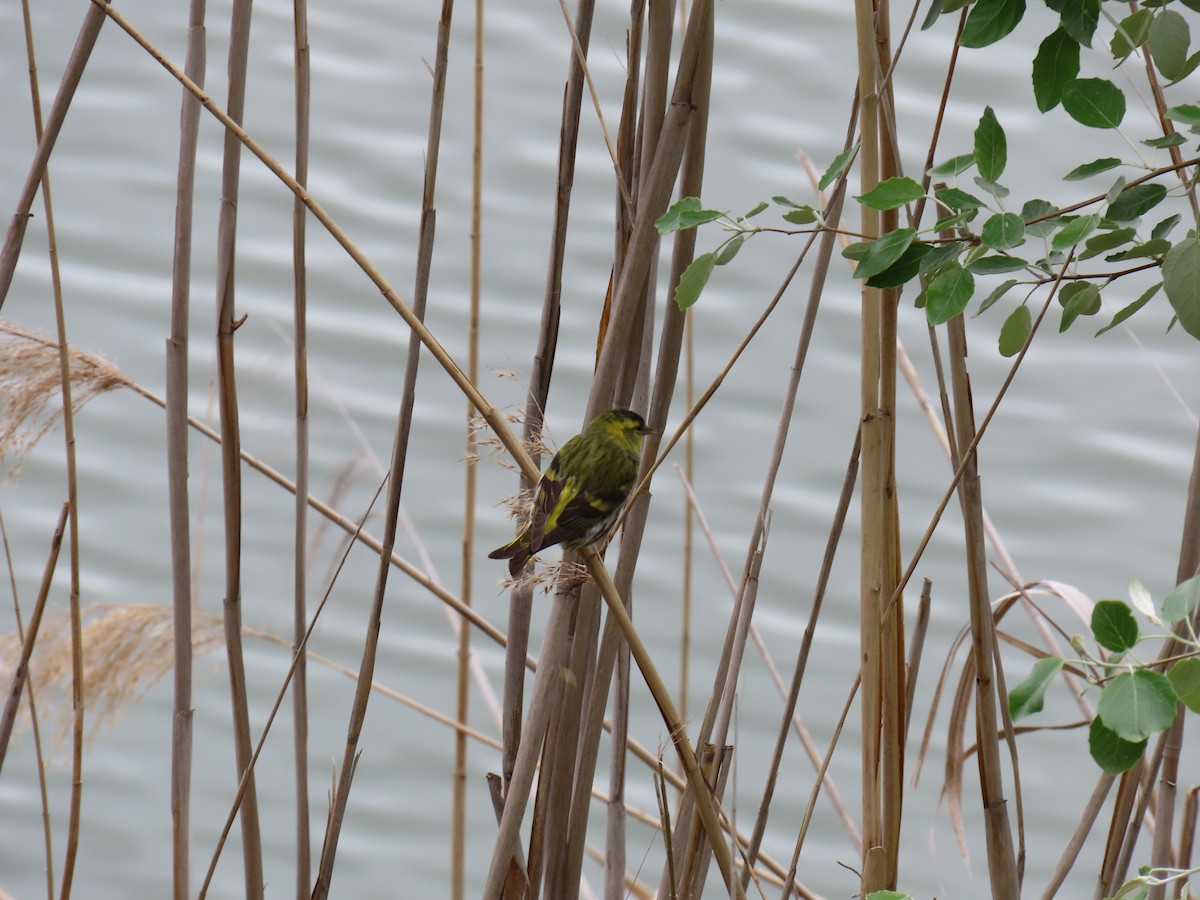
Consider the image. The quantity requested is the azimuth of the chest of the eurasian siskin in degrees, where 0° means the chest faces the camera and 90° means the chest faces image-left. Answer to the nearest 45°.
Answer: approximately 225°
